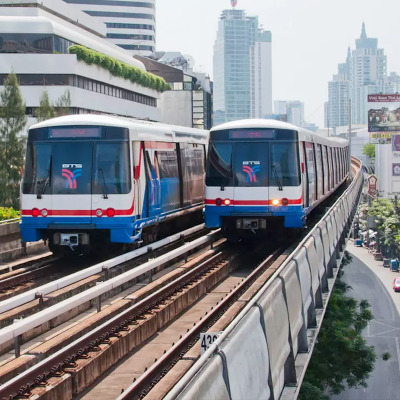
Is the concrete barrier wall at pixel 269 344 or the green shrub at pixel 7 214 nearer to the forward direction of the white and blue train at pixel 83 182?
the concrete barrier wall

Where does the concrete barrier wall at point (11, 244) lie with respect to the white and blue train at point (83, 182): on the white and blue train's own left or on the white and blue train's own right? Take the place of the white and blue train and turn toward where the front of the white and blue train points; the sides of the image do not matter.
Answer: on the white and blue train's own right

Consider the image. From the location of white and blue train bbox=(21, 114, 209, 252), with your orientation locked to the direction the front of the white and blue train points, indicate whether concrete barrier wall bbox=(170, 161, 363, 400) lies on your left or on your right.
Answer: on your left

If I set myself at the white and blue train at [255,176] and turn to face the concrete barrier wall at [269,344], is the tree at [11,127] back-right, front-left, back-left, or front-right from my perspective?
back-right

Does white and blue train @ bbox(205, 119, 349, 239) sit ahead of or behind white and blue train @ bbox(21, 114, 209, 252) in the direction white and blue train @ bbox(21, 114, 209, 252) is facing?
behind

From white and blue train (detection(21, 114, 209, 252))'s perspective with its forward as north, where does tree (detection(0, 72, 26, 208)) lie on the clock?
The tree is roughly at 4 o'clock from the white and blue train.

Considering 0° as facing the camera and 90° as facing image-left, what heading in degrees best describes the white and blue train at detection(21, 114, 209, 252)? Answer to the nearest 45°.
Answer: approximately 45°
